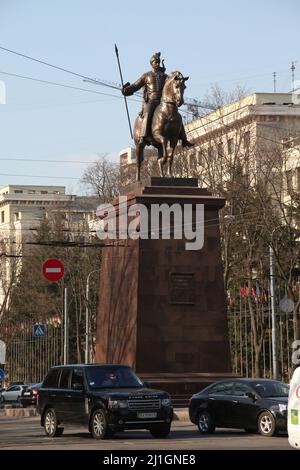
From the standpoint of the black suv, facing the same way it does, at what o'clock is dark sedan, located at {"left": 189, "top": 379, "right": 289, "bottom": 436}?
The dark sedan is roughly at 10 o'clock from the black suv.

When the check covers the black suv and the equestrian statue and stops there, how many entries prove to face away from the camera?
0

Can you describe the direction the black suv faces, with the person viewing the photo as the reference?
facing the viewer and to the right of the viewer

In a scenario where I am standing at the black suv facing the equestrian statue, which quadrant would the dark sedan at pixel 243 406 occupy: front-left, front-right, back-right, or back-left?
front-right

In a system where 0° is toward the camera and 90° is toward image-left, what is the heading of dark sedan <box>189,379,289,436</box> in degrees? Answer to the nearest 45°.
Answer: approximately 315°

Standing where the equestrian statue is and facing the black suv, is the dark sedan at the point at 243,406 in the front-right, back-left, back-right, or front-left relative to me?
front-left
